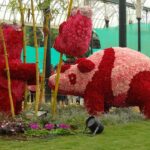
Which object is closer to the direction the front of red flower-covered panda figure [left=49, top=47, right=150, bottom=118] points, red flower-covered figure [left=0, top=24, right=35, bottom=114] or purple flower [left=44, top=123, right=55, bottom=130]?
the red flower-covered figure

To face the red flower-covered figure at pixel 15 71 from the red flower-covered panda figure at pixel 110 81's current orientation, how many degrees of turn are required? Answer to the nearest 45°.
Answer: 0° — it already faces it

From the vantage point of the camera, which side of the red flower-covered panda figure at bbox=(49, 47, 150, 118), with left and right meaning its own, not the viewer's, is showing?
left

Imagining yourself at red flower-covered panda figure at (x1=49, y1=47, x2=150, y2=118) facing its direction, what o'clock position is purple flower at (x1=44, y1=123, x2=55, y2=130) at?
The purple flower is roughly at 10 o'clock from the red flower-covered panda figure.

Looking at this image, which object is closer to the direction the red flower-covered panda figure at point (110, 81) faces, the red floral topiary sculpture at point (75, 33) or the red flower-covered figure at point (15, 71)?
the red flower-covered figure
